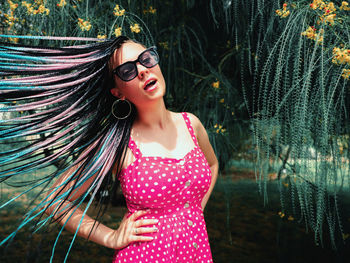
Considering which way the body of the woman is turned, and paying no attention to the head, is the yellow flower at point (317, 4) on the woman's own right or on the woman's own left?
on the woman's own left

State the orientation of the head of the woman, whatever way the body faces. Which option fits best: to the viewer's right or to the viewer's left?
to the viewer's right

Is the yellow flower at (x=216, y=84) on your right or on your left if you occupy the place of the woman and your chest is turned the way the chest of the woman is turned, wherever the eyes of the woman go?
on your left

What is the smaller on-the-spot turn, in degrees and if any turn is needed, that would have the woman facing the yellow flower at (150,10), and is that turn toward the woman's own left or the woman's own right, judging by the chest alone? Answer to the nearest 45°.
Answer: approximately 135° to the woman's own left
